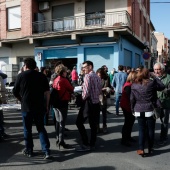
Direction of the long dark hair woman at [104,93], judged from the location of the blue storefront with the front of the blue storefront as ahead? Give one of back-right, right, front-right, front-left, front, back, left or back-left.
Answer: front-left

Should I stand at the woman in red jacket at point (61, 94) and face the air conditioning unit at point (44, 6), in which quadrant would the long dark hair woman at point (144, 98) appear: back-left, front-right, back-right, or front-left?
back-right

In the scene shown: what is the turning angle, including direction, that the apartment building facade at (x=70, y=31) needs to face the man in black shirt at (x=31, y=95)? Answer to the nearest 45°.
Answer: approximately 45° to its left

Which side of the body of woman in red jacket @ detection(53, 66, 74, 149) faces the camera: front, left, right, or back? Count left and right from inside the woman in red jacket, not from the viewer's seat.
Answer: right

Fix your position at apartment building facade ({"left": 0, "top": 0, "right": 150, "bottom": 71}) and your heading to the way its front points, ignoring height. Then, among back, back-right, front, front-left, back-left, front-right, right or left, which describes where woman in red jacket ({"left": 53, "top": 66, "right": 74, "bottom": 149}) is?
front-left
